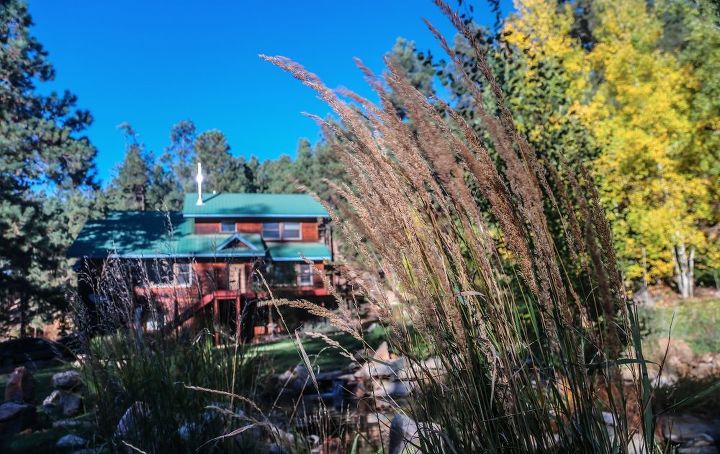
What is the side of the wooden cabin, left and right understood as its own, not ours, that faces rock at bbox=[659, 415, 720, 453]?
front

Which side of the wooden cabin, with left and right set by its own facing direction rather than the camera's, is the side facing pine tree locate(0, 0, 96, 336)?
right

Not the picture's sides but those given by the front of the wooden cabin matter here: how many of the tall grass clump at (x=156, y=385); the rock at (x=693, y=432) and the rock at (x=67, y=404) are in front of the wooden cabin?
3

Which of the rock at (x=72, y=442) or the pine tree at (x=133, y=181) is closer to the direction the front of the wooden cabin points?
the rock

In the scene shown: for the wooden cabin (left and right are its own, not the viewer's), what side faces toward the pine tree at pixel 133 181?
back

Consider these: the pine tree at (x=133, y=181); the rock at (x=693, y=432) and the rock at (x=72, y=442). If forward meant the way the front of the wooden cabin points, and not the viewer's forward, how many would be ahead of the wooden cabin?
2

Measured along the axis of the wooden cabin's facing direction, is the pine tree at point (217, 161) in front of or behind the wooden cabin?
behind

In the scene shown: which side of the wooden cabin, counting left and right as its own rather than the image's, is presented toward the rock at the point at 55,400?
front

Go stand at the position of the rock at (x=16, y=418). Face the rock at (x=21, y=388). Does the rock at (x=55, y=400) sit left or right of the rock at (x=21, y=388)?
right

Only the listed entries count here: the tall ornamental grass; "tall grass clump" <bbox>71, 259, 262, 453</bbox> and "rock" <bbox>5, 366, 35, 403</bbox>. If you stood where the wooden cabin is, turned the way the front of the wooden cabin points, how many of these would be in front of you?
3

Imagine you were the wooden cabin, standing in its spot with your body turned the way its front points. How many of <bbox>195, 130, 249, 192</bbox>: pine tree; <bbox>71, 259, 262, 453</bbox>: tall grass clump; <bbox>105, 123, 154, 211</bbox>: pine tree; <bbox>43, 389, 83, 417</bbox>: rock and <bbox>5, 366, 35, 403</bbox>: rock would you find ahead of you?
3

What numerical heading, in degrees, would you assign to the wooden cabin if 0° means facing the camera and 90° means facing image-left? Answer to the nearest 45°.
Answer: approximately 0°

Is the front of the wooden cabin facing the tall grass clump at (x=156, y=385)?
yes
